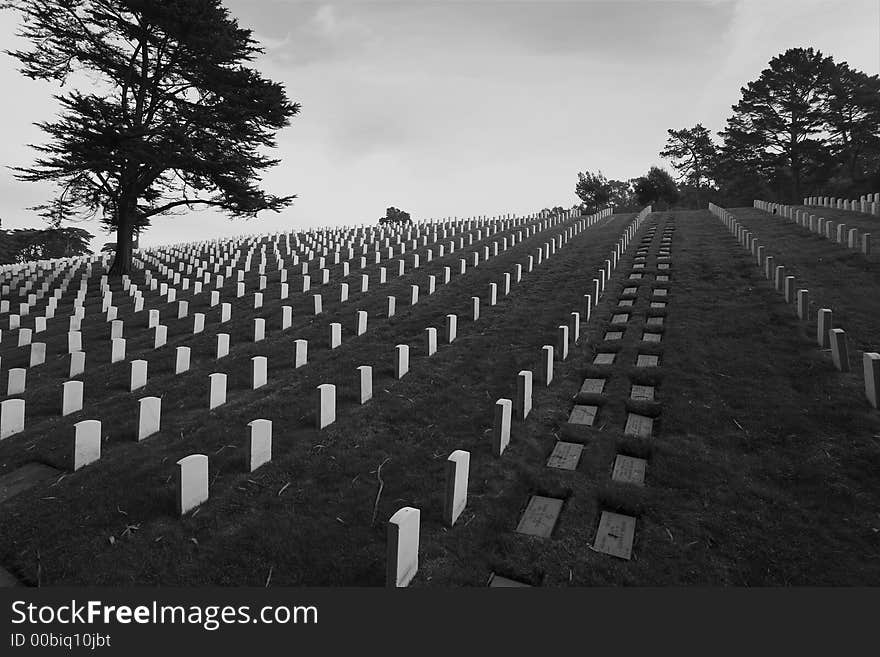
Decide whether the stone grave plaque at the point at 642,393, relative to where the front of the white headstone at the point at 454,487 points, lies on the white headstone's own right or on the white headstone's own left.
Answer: on the white headstone's own left

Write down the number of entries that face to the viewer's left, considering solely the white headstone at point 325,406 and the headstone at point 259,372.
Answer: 0

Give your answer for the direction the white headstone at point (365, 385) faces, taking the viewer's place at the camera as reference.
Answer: facing the viewer and to the right of the viewer
